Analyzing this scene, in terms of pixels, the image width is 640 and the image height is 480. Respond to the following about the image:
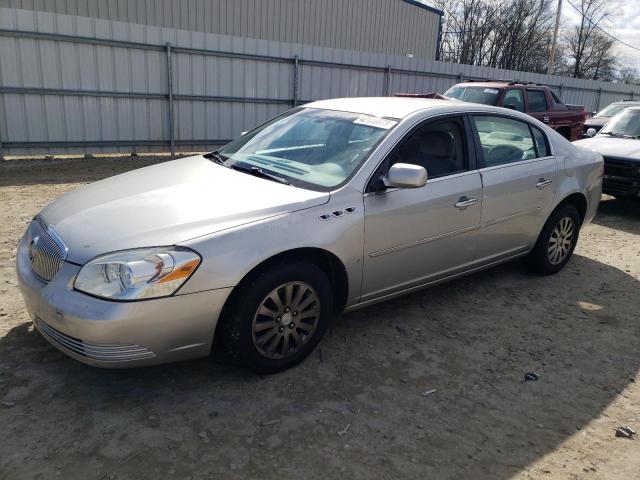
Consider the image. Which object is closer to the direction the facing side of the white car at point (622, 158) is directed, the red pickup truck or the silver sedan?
the silver sedan

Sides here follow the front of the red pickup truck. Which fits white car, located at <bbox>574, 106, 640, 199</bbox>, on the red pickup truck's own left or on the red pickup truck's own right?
on the red pickup truck's own left

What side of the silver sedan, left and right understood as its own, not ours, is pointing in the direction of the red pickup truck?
back

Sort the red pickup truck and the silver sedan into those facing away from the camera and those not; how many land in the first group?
0

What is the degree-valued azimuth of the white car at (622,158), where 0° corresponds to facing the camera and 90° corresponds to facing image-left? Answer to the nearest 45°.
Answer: approximately 45°

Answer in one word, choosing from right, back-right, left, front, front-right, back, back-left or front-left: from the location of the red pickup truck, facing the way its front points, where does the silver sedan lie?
front-left

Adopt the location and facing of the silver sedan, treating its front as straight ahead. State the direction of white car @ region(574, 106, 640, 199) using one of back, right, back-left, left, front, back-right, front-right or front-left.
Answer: back

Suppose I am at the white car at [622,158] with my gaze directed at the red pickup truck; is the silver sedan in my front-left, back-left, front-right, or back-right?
back-left

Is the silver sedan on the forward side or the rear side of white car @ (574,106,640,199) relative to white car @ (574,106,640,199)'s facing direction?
on the forward side

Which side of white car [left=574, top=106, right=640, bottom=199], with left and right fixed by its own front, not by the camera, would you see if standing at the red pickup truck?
right
